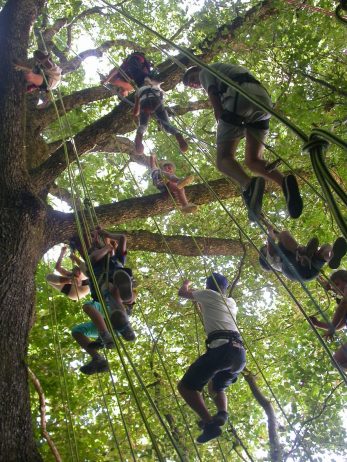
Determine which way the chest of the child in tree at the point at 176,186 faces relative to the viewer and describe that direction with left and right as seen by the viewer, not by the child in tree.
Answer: facing the viewer and to the right of the viewer

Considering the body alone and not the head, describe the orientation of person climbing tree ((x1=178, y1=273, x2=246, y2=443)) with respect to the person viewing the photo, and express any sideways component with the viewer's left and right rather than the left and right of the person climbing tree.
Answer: facing away from the viewer and to the left of the viewer
